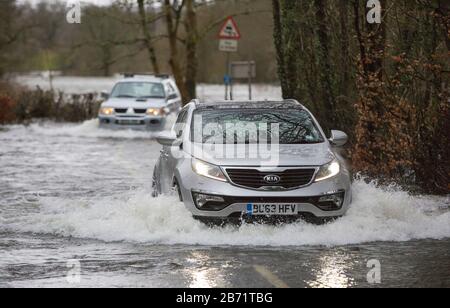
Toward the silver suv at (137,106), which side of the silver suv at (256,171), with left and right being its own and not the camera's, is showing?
back

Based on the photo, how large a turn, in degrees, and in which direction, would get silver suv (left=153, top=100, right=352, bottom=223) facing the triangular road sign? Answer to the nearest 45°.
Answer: approximately 180°

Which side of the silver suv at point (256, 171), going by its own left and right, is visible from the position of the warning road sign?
back

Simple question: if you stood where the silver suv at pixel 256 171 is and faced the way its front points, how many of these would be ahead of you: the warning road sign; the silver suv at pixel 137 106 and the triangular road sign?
0

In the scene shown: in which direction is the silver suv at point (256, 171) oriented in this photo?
toward the camera
